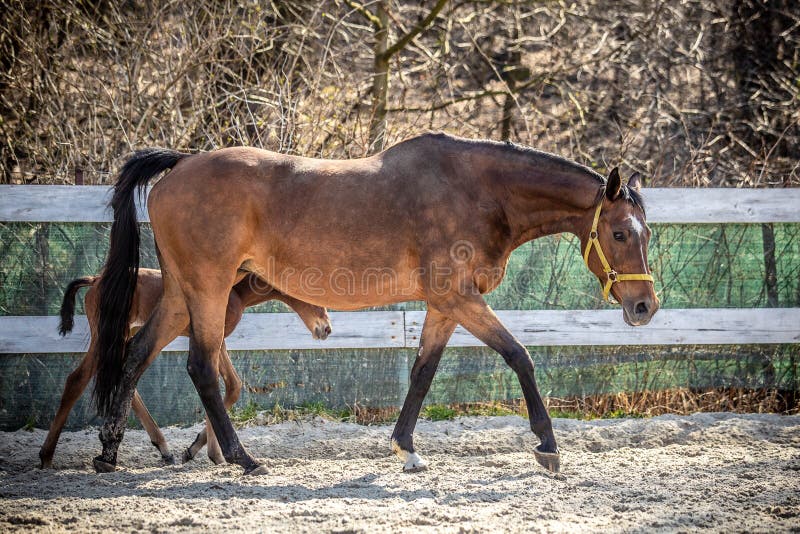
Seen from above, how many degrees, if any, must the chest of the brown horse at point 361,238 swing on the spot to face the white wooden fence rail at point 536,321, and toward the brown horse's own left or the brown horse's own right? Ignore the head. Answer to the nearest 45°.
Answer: approximately 45° to the brown horse's own left

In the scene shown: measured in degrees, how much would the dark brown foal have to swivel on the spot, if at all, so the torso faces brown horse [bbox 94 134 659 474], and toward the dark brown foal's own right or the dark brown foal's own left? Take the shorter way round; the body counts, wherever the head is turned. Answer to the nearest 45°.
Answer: approximately 45° to the dark brown foal's own right

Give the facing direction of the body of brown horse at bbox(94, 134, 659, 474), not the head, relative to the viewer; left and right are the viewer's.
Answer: facing to the right of the viewer

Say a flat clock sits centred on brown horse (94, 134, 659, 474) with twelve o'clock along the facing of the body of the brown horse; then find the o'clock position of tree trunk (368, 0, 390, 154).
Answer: The tree trunk is roughly at 9 o'clock from the brown horse.

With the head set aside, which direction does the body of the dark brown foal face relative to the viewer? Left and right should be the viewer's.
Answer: facing to the right of the viewer

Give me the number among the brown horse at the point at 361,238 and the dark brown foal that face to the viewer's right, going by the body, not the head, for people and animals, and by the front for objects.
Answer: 2

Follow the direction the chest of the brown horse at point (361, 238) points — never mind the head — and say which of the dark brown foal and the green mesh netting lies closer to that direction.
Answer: the green mesh netting

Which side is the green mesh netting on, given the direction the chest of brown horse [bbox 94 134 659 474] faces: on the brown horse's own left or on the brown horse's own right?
on the brown horse's own left
